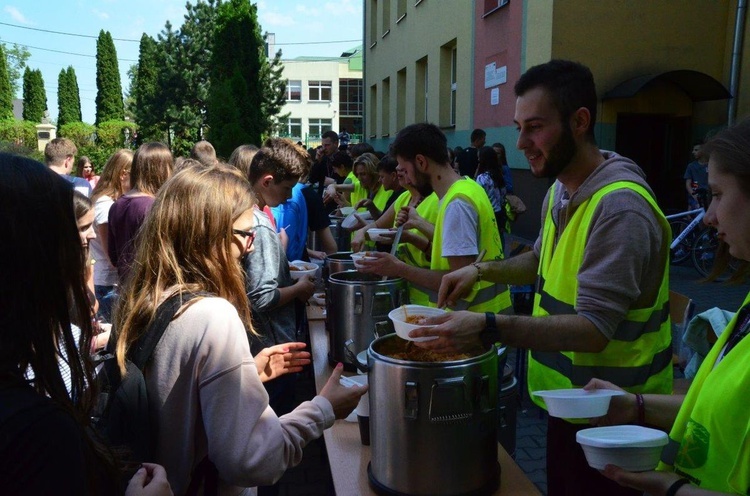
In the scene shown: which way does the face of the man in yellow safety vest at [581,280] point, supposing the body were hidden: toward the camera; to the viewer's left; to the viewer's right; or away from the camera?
to the viewer's left

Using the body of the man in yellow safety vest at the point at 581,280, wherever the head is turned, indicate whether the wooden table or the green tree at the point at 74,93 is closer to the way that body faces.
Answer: the wooden table

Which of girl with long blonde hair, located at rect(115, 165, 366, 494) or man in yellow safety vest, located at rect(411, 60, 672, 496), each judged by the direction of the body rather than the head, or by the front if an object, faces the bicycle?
the girl with long blonde hair

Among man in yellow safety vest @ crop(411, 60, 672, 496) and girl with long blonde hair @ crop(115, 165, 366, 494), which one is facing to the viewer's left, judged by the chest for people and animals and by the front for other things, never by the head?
the man in yellow safety vest

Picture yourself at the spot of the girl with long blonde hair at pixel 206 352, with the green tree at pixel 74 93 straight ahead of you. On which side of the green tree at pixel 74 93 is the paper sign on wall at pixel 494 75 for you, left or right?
right

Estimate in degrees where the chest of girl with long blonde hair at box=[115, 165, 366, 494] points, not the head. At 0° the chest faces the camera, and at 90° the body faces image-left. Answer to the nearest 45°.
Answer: approximately 225°

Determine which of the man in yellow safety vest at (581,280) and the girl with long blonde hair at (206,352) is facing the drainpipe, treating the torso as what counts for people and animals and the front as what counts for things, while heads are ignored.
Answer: the girl with long blonde hair

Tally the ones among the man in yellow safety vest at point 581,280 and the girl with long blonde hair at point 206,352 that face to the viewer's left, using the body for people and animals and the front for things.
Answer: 1

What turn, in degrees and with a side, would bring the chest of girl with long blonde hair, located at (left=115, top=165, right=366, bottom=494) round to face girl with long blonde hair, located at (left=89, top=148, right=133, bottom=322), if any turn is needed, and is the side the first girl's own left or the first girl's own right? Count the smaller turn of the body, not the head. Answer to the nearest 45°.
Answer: approximately 45° to the first girl's own left

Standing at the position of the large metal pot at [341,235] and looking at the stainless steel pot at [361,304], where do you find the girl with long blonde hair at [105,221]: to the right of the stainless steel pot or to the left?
right

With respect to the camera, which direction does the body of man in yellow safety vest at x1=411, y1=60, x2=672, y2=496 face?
to the viewer's left

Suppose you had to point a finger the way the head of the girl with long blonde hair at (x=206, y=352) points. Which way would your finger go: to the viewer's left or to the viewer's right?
to the viewer's right
